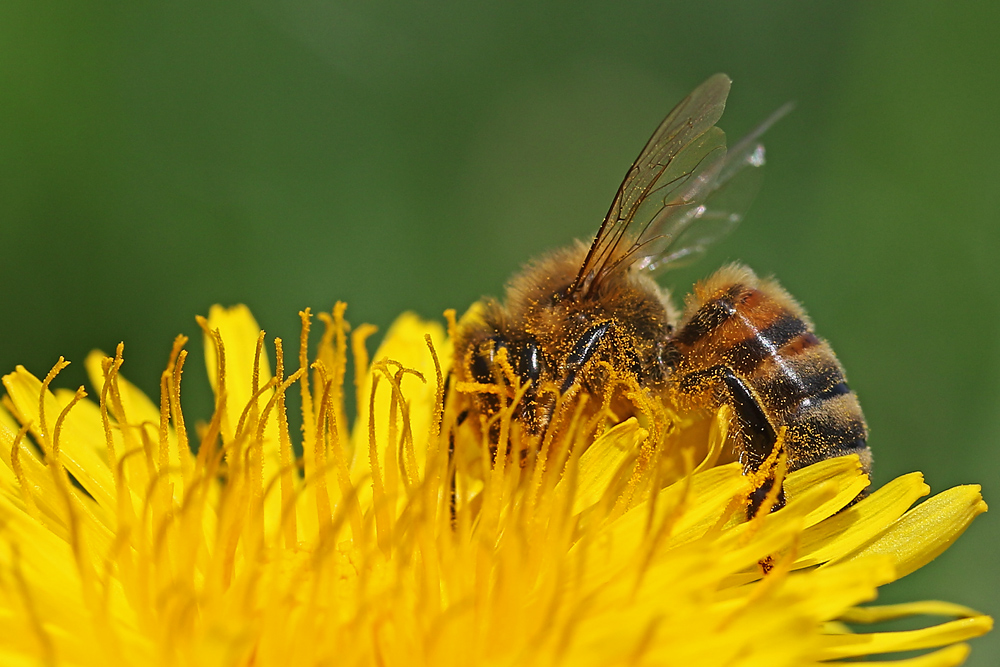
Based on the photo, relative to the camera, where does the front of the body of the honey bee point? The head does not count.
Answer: to the viewer's left
